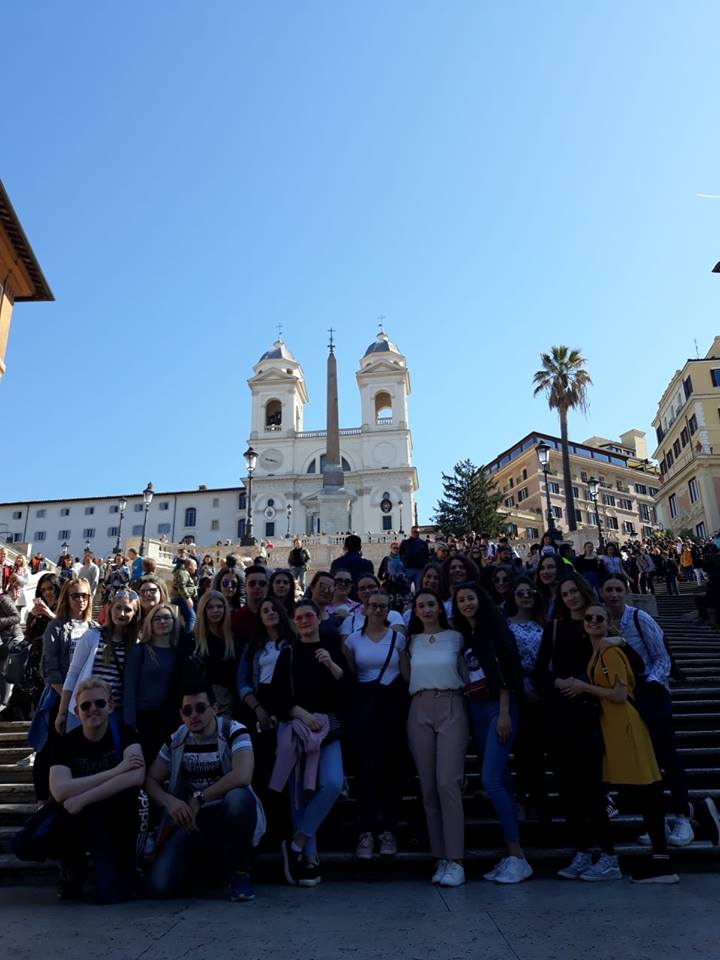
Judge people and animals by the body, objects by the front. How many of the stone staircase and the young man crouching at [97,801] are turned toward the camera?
2

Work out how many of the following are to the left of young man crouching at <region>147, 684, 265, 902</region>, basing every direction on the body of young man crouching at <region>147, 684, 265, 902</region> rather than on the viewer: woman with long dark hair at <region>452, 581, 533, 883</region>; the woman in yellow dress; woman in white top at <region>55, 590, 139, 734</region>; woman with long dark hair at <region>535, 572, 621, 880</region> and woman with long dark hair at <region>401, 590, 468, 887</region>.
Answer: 4

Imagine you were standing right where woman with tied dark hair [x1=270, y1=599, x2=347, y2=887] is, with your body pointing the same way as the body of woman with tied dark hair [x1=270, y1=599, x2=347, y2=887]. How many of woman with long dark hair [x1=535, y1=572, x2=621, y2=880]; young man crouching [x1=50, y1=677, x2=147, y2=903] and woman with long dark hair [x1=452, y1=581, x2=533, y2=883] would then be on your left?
2

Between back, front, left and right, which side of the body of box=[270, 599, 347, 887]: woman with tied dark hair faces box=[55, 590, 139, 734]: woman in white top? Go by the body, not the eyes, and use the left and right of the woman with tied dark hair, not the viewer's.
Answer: right

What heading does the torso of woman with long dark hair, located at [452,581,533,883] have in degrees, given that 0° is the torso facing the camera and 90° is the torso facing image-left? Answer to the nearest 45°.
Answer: approximately 45°
